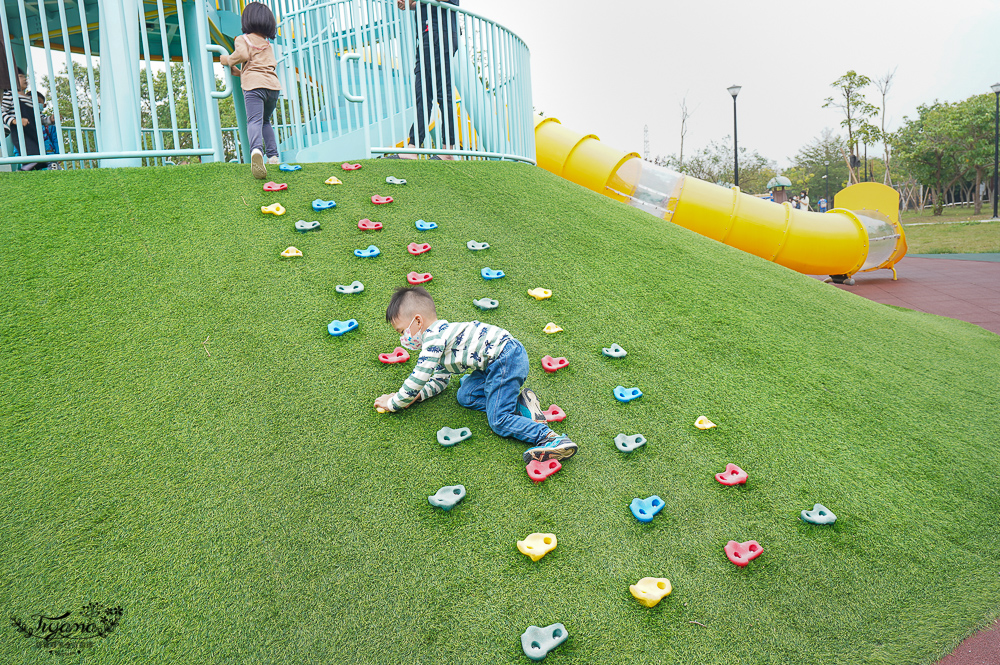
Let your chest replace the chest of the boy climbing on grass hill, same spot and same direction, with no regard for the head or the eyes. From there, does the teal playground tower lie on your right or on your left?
on your right

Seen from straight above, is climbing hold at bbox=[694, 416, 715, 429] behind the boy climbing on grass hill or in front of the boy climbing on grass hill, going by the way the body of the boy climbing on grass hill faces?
behind

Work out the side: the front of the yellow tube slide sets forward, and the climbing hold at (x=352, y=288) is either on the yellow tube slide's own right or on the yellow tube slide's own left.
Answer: on the yellow tube slide's own right

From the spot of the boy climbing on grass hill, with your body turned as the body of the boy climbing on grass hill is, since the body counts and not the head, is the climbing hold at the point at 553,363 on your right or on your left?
on your right

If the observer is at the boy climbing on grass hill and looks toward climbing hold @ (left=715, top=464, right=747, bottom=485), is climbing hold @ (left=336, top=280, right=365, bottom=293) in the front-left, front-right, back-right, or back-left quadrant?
back-left

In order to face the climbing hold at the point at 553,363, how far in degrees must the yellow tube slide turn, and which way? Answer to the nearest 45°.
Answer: approximately 90° to its right

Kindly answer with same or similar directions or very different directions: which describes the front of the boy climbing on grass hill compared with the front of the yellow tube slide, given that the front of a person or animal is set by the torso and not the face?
very different directions

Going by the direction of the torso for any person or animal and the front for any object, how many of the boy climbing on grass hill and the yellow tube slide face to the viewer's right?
1

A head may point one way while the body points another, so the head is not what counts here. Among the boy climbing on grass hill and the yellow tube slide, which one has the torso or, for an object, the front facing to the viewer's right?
the yellow tube slide

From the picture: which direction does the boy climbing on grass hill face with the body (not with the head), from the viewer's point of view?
to the viewer's left

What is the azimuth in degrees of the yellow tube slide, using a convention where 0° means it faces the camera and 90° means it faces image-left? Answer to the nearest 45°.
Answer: approximately 270°

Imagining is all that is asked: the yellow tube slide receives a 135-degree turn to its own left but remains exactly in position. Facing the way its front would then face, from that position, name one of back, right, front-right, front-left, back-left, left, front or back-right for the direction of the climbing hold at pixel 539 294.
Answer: back-left
